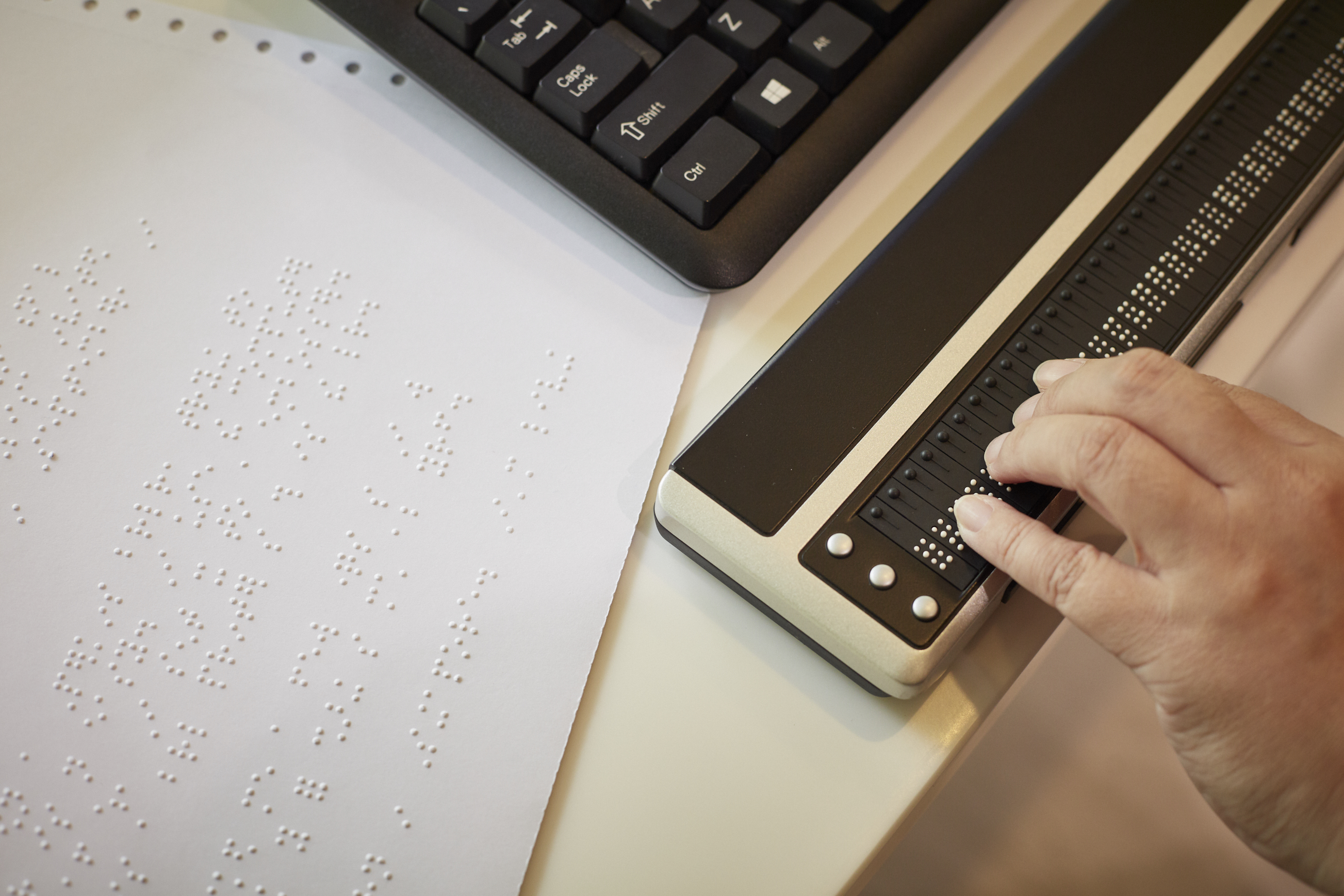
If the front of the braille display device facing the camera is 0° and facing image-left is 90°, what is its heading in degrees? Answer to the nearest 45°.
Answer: approximately 315°

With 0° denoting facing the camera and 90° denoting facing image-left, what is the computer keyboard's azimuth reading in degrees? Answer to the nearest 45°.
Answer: approximately 315°
